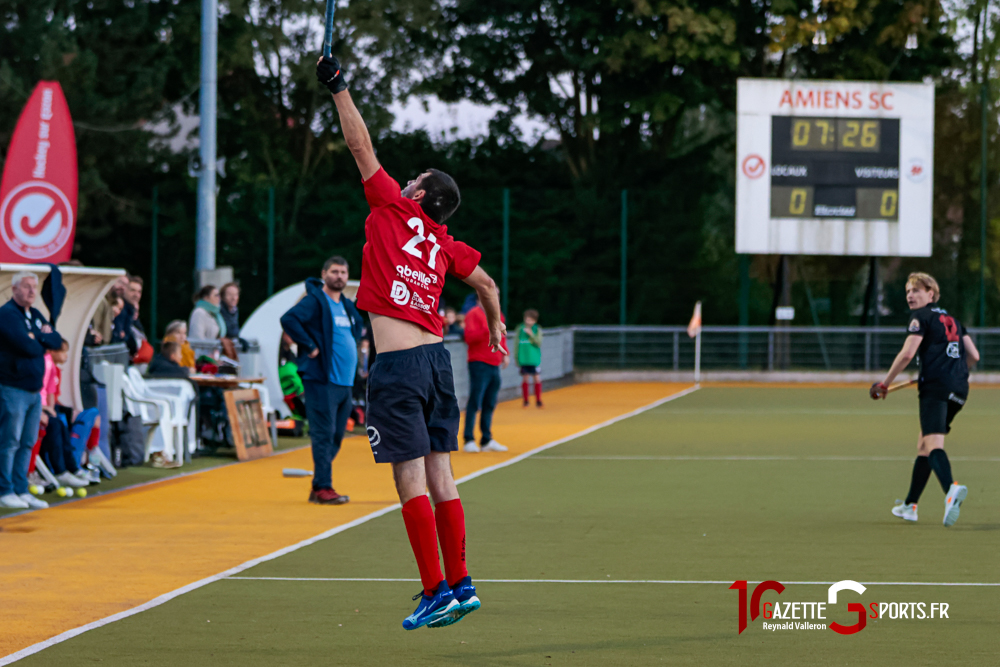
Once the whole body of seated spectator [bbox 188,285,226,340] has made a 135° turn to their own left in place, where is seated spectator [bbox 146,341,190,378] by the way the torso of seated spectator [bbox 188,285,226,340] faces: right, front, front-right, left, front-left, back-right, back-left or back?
back-left

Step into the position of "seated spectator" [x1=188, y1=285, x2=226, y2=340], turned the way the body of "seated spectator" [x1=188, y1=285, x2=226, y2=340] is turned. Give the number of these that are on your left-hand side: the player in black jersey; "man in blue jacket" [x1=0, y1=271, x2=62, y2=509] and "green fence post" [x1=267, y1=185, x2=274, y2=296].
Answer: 1

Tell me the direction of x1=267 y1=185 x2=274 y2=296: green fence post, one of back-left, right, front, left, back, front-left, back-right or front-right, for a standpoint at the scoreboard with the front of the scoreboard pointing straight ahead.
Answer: right

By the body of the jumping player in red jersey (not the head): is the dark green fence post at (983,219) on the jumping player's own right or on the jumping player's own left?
on the jumping player's own right

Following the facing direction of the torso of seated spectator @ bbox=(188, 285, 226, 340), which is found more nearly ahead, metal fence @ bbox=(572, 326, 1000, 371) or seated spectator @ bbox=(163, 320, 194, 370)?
the metal fence

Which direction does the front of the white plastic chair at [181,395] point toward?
to the viewer's right

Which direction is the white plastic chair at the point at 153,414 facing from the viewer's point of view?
to the viewer's right

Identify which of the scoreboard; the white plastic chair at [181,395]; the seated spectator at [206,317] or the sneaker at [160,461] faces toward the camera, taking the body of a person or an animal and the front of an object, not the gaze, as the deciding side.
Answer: the scoreboard

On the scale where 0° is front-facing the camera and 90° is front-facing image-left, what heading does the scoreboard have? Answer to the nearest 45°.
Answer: approximately 0°

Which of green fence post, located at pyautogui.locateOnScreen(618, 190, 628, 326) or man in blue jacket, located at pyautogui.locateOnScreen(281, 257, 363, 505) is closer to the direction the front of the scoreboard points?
the man in blue jacket

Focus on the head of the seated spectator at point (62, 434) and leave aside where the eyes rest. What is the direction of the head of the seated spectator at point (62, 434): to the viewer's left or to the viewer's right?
to the viewer's right

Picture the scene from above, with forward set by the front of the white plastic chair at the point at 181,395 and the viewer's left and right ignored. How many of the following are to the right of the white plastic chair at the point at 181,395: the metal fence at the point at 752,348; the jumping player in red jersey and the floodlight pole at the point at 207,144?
1

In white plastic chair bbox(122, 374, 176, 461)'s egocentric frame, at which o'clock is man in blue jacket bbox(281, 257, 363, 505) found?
The man in blue jacket is roughly at 2 o'clock from the white plastic chair.

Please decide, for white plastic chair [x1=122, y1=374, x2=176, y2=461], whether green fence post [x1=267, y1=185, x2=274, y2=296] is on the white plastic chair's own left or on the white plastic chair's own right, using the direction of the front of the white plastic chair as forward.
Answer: on the white plastic chair's own left
